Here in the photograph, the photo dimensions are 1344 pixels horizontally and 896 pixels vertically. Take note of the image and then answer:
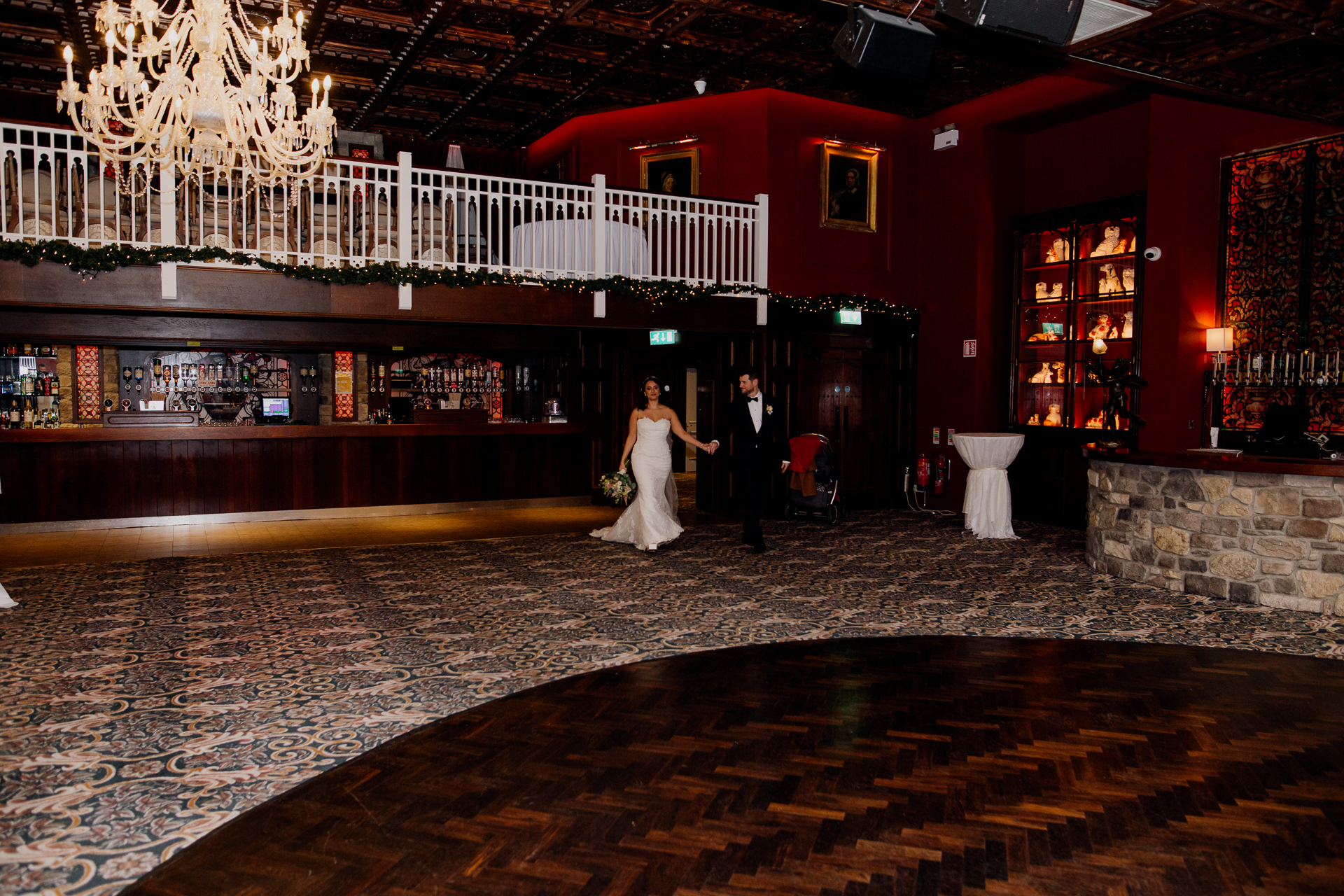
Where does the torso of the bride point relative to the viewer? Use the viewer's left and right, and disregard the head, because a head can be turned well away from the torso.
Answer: facing the viewer

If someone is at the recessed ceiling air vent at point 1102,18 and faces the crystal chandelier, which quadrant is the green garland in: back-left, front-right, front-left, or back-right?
front-right

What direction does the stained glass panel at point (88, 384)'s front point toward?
toward the camera

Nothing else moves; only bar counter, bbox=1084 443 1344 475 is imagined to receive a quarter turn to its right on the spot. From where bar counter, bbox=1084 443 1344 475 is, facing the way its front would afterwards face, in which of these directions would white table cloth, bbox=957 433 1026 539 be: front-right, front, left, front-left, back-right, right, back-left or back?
front

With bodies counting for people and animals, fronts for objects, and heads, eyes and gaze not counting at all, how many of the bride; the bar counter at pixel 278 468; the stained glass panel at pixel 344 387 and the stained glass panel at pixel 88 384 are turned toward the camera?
4

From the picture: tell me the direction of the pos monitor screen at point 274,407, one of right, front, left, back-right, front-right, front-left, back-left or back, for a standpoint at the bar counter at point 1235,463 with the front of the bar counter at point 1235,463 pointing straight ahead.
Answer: front-right

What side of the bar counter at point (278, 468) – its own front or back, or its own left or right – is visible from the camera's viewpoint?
front

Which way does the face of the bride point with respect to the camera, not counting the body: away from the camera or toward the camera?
toward the camera

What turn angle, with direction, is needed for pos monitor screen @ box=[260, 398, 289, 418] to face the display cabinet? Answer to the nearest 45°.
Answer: approximately 45° to its left

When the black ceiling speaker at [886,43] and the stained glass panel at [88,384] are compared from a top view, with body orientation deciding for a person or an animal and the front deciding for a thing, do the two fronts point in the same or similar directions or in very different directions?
same or similar directions
